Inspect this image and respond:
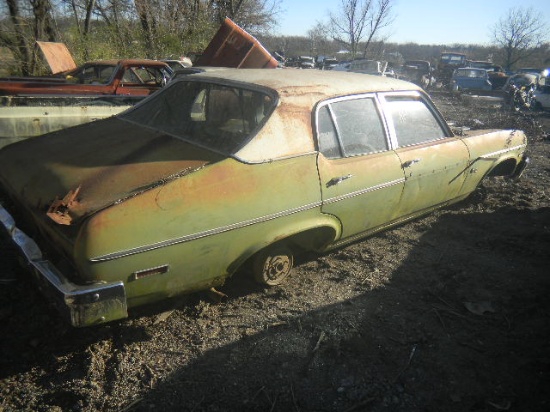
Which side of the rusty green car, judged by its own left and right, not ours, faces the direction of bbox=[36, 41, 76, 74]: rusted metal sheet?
left

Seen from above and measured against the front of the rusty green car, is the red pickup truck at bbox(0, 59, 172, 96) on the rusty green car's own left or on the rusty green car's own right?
on the rusty green car's own left

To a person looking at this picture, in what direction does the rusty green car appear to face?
facing away from the viewer and to the right of the viewer
